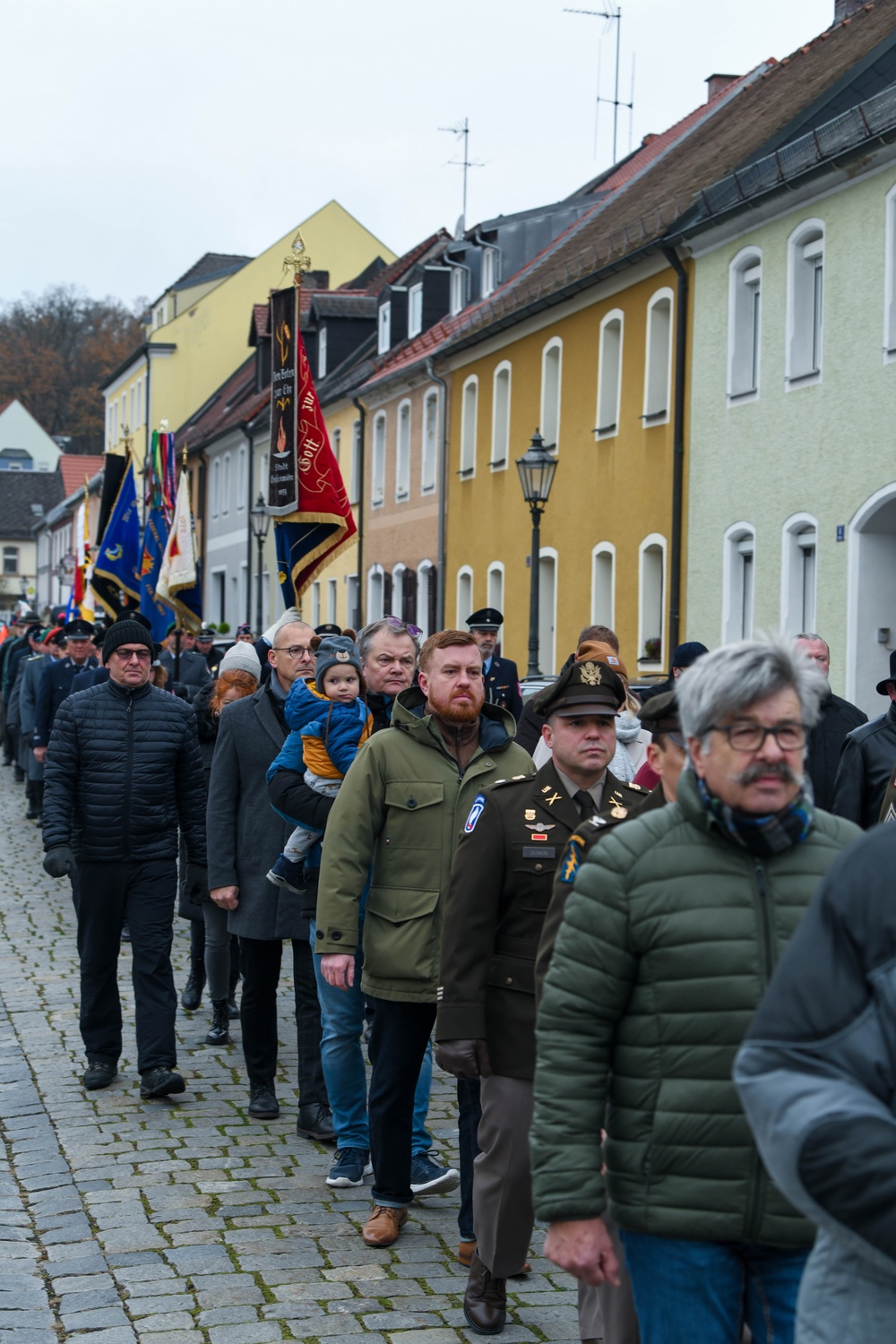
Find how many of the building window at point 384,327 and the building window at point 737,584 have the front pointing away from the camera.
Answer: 0

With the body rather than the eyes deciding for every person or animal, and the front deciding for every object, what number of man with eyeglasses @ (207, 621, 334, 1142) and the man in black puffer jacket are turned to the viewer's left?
0

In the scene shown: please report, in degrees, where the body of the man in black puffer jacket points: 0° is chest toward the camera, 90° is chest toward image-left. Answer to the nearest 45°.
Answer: approximately 0°

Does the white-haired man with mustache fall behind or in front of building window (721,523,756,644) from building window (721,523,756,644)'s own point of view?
in front

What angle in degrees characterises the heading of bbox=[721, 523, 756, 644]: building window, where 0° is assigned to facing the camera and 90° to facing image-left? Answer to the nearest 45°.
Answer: approximately 45°

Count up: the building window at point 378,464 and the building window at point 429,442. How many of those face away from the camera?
0

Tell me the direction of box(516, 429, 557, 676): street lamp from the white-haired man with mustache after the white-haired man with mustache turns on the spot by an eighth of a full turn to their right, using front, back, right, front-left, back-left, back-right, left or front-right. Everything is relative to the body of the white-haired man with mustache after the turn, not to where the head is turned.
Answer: back

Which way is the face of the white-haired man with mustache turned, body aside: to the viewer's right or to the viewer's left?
to the viewer's right

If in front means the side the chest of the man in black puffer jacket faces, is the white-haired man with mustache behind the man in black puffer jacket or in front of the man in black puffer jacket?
in front

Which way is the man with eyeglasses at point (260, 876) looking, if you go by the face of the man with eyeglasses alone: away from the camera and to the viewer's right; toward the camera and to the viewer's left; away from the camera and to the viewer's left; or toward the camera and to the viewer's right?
toward the camera and to the viewer's right

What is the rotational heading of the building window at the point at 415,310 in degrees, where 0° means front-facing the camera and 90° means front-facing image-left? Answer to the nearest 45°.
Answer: approximately 45°
